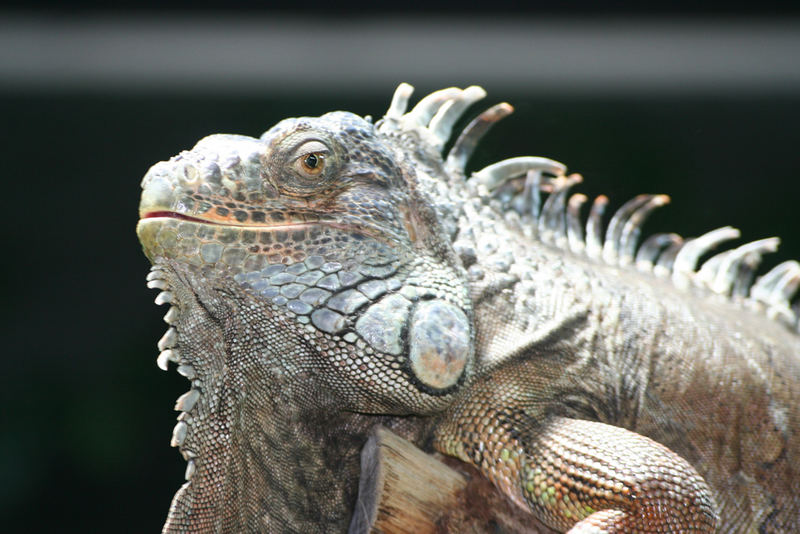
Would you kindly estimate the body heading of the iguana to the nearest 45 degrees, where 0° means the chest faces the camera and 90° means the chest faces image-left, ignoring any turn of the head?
approximately 90°
